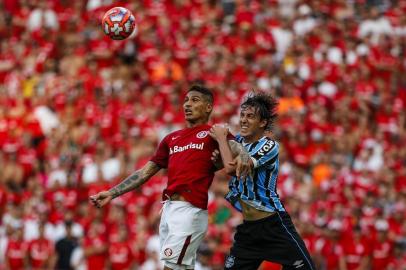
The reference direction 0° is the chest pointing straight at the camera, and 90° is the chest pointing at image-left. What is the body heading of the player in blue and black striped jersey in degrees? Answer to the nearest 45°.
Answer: approximately 45°

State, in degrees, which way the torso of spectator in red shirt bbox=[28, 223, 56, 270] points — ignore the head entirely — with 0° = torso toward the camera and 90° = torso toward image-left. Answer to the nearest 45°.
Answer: approximately 0°

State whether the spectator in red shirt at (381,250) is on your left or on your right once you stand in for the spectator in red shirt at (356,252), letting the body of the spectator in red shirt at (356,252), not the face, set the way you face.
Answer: on your left

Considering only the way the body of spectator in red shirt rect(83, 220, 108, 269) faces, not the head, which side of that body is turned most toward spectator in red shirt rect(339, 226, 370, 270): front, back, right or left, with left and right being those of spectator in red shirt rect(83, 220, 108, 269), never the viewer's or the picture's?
left

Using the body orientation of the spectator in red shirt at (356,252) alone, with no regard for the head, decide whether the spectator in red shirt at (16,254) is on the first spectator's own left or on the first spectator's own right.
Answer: on the first spectator's own right

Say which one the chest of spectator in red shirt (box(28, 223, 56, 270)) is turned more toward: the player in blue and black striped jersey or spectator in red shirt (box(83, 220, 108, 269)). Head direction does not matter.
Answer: the player in blue and black striped jersey

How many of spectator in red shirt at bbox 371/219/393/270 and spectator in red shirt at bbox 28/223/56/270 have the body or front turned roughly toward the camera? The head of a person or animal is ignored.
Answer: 2

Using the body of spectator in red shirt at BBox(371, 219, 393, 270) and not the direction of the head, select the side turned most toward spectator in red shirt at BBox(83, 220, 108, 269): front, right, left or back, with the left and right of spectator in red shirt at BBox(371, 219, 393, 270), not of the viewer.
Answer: right
